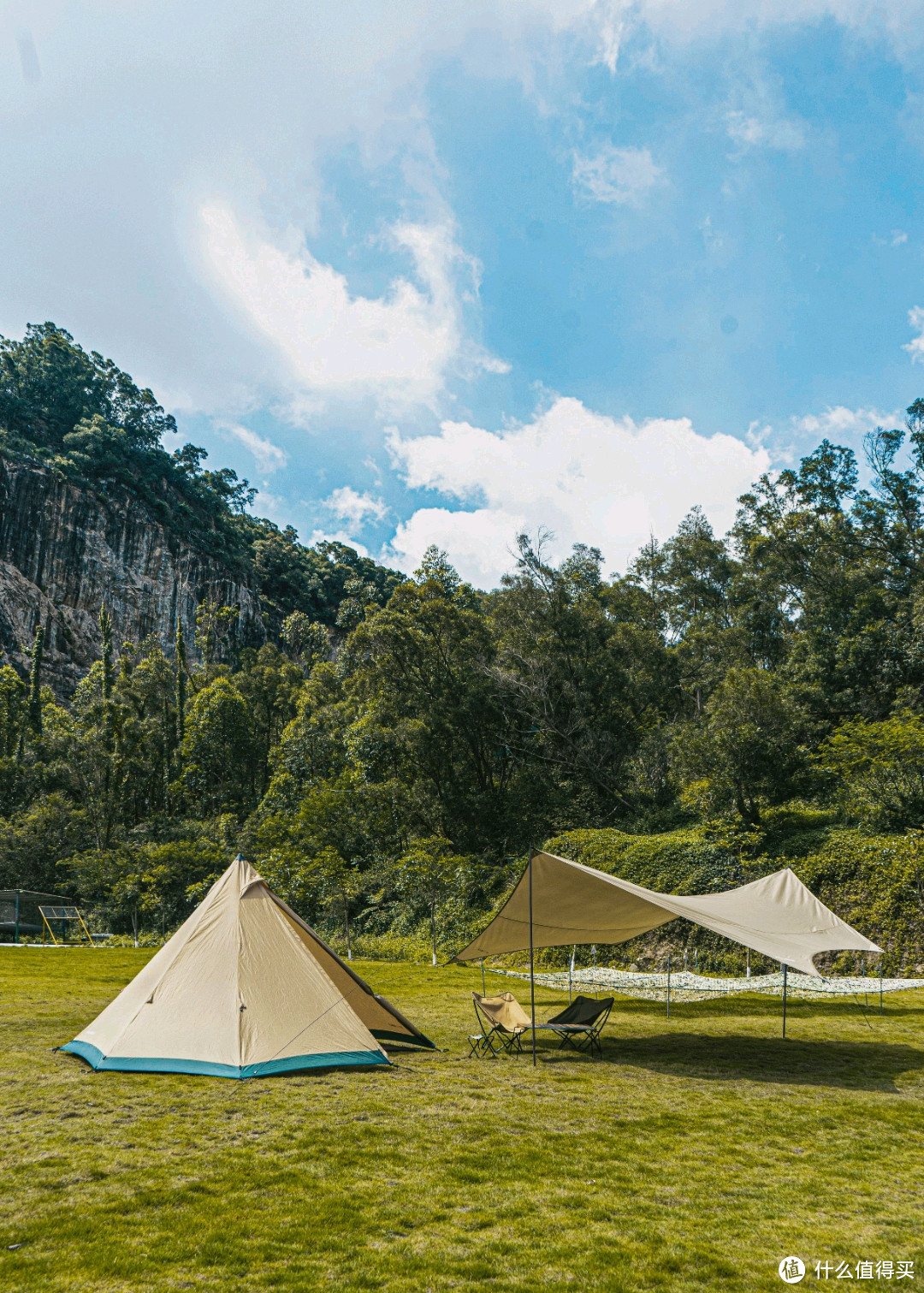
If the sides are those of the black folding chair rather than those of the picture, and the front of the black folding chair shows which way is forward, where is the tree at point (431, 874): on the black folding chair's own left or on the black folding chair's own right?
on the black folding chair's own right

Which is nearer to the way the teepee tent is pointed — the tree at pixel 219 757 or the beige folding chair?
the beige folding chair

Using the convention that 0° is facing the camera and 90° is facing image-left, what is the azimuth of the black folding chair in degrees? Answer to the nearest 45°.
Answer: approximately 45°

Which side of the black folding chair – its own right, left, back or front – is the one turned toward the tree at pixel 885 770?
back

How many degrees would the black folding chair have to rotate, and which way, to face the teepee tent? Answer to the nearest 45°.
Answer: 0° — it already faces it
